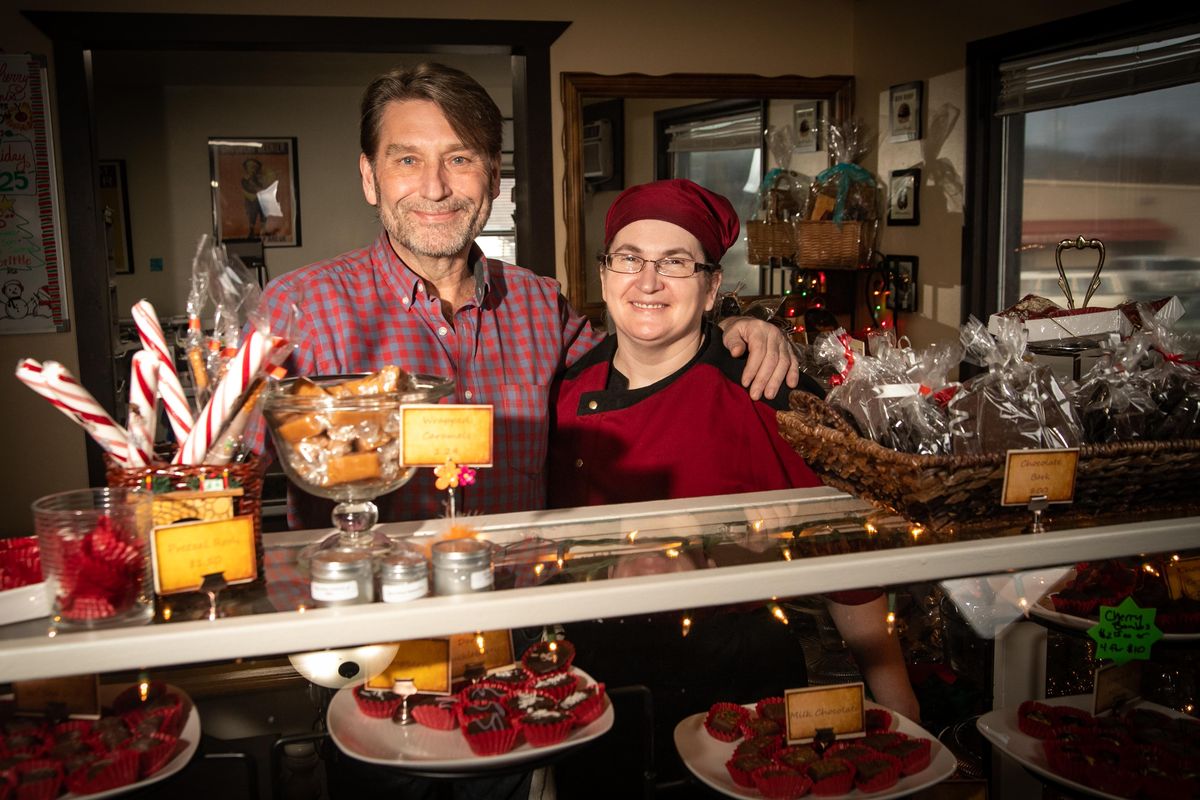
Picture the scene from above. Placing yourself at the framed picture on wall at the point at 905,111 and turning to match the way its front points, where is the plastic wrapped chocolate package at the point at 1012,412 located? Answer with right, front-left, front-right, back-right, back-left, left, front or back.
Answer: front-left

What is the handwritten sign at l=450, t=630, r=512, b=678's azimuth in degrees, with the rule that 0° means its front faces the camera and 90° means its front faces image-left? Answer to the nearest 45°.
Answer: approximately 0°

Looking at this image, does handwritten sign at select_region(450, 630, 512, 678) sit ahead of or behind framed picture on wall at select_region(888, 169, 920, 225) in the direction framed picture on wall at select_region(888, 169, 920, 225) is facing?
ahead

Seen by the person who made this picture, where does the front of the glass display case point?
facing the viewer

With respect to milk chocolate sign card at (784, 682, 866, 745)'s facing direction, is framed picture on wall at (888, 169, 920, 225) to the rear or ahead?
to the rear

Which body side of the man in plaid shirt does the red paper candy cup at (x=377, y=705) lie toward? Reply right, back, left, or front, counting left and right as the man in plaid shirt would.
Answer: front

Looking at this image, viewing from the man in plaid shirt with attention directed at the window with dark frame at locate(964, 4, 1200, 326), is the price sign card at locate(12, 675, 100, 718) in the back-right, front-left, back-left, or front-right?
back-right

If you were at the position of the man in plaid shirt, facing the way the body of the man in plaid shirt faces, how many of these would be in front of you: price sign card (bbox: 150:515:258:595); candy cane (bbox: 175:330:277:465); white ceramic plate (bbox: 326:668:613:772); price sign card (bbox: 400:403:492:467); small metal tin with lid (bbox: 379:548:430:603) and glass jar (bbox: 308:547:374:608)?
6

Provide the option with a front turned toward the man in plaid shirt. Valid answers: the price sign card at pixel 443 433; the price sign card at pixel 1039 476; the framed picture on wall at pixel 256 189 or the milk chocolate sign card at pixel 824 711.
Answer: the framed picture on wall

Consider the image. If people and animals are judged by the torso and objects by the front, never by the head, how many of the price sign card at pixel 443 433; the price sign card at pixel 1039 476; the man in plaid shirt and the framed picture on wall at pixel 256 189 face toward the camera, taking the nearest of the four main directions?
4

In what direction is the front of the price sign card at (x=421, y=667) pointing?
toward the camera
